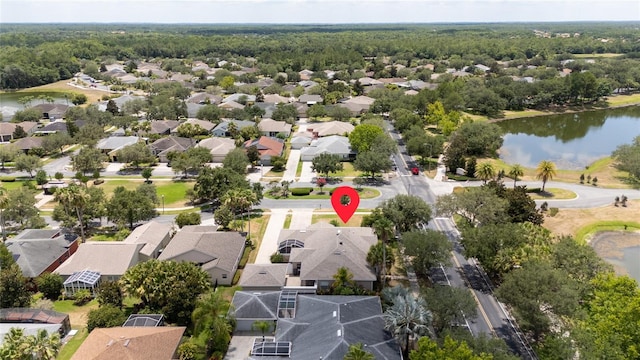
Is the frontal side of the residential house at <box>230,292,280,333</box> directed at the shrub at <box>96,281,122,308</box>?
no

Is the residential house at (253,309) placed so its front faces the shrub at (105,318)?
no

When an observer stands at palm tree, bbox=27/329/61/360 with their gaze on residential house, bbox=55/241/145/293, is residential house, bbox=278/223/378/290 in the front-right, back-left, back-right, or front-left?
front-right

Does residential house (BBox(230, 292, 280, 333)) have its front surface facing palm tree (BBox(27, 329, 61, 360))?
no

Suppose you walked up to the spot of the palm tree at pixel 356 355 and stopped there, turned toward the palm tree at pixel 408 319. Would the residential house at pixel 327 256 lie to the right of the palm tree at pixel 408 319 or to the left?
left

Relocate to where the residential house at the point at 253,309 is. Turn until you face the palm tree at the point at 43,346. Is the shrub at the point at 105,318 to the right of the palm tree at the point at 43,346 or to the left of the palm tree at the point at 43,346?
right
